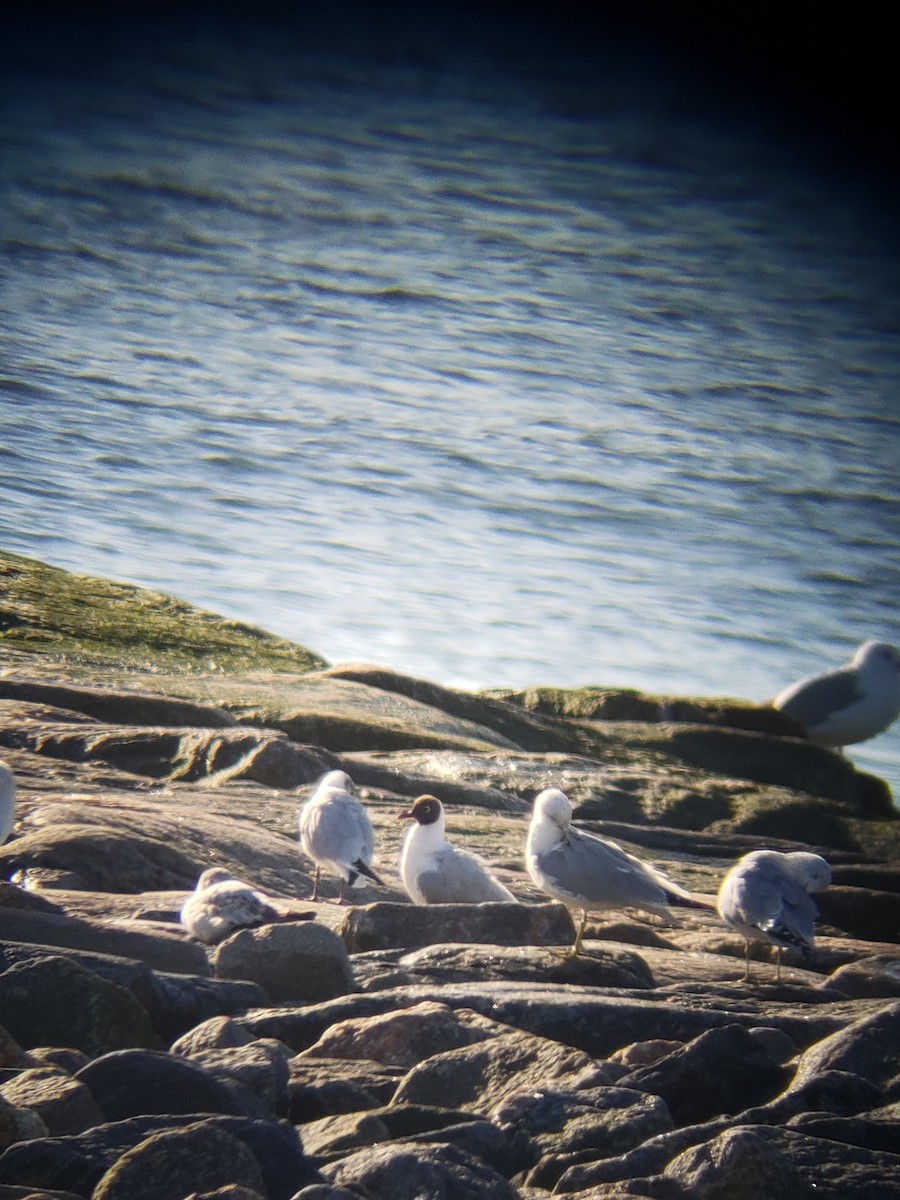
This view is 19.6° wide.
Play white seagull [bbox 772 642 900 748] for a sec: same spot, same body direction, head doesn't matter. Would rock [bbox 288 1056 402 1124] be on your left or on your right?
on your right

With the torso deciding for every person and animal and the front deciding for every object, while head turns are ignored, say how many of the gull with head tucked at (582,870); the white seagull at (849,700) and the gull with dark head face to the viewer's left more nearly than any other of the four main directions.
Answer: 2

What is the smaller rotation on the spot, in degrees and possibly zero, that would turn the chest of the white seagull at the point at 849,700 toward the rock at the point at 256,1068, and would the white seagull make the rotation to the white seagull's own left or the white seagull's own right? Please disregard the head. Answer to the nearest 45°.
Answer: approximately 90° to the white seagull's own right

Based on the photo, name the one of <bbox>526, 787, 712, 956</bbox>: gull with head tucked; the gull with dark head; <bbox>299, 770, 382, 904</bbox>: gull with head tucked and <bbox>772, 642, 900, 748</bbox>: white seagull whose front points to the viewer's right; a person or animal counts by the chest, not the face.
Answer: the white seagull

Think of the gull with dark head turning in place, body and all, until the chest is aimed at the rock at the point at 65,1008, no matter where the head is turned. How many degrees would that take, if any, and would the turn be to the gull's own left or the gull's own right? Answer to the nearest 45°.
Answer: approximately 90° to the gull's own left

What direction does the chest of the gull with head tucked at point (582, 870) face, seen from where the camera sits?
to the viewer's left

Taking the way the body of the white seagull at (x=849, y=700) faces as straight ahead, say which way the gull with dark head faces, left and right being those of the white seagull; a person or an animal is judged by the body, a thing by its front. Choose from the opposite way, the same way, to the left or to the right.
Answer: the opposite way

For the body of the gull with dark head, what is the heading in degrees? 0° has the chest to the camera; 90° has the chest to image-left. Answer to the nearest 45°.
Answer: approximately 90°

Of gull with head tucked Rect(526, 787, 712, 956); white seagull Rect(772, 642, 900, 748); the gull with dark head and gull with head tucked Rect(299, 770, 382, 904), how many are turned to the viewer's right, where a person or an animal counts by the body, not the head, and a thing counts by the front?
1

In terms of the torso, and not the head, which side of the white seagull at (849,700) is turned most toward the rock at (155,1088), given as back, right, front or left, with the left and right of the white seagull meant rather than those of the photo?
right

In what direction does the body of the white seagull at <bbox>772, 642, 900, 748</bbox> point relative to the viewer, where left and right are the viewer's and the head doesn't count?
facing to the right of the viewer

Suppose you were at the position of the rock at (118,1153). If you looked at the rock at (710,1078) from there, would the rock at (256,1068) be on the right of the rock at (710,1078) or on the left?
left

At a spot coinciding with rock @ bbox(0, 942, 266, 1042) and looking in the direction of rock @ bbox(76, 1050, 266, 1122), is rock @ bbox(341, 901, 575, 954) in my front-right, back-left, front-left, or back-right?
back-left

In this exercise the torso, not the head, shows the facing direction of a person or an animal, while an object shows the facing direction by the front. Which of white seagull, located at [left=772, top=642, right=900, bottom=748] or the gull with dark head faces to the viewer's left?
the gull with dark head
